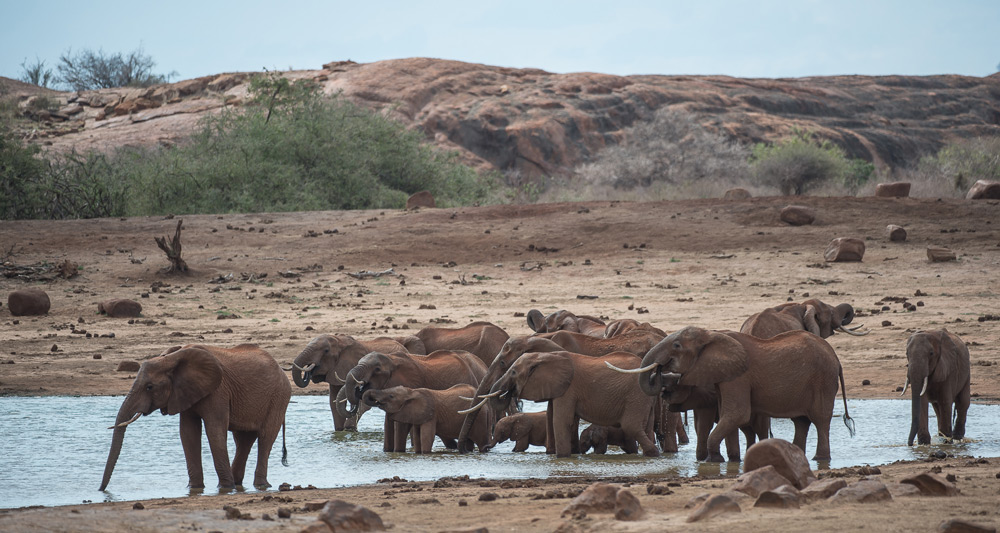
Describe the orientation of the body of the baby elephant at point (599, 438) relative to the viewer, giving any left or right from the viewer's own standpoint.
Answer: facing to the left of the viewer

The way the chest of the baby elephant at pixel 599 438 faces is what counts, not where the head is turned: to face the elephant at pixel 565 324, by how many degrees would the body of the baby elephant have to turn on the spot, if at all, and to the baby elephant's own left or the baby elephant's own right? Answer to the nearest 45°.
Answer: approximately 90° to the baby elephant's own right

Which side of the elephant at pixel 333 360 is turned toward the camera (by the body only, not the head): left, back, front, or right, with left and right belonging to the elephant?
left

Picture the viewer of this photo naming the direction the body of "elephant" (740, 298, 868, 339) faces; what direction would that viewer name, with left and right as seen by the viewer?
facing to the right of the viewer

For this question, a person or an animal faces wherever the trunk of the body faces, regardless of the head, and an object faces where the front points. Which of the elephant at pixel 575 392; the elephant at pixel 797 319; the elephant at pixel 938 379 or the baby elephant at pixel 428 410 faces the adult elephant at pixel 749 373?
the elephant at pixel 938 379

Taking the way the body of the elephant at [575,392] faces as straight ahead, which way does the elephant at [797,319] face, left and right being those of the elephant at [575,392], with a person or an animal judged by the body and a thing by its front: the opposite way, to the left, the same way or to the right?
the opposite way

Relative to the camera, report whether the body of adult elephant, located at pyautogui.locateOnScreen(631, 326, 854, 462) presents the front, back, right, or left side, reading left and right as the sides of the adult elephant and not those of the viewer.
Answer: left

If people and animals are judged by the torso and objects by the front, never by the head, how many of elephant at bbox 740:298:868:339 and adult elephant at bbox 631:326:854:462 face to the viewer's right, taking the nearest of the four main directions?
1

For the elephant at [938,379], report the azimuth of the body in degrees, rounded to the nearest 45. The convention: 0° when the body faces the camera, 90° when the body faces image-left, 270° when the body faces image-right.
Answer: approximately 45°

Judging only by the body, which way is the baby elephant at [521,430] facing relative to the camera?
to the viewer's left

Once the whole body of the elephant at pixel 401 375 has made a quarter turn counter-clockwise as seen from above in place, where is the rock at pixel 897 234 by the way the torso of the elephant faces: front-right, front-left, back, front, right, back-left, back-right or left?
back-left

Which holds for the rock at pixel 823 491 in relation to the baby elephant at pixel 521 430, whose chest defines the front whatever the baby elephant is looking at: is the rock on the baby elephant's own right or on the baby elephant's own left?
on the baby elephant's own left

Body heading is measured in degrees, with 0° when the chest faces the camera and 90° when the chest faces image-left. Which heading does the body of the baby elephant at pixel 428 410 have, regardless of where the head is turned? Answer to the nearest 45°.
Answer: approximately 90°

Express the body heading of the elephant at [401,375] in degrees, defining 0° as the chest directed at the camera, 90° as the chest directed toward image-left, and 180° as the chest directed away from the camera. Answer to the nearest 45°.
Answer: approximately 90°

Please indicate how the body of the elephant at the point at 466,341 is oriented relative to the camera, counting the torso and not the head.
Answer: to the viewer's left
